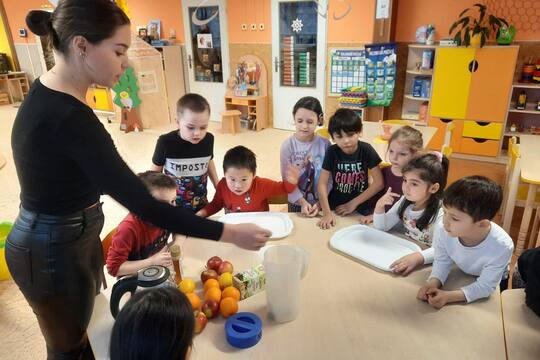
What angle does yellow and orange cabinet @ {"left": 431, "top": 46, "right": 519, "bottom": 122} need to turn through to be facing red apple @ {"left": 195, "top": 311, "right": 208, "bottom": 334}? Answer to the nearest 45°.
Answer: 0° — it already faces it

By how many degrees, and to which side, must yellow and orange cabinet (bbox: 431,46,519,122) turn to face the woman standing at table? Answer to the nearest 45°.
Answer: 0° — it already faces them

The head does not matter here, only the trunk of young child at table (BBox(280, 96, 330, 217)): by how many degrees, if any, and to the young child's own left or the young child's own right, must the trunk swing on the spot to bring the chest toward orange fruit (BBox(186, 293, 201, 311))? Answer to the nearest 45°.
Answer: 0° — they already face it

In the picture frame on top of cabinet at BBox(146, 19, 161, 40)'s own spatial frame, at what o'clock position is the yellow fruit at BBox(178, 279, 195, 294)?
The yellow fruit is roughly at 12 o'clock from the picture frame on top of cabinet.

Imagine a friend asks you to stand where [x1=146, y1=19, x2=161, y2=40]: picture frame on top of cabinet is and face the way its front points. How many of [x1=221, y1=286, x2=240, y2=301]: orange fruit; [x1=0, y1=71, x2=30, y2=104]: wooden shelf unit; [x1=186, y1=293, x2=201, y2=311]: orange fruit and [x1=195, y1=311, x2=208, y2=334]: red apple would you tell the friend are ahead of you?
3

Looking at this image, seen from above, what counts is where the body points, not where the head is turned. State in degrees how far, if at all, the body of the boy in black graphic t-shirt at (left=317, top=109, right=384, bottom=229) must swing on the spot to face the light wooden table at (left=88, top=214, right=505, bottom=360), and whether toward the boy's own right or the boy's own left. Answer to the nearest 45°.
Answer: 0° — they already face it

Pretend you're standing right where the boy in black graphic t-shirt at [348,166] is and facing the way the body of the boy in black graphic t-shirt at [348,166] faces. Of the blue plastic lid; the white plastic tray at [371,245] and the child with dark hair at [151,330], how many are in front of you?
3

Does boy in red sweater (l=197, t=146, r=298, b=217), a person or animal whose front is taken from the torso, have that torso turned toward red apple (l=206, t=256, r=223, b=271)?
yes

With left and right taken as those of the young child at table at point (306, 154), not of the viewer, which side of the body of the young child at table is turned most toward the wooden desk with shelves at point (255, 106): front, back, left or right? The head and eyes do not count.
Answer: back

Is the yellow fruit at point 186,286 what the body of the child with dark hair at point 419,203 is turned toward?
yes

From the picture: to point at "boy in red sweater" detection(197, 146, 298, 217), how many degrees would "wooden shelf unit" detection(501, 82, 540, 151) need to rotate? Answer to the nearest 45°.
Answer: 0° — it already faces them

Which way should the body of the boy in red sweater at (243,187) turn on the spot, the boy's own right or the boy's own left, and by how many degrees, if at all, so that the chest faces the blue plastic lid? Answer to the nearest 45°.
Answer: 0° — they already face it

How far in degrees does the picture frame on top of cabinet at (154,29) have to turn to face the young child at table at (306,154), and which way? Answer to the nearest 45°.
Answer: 0° — it already faces them
